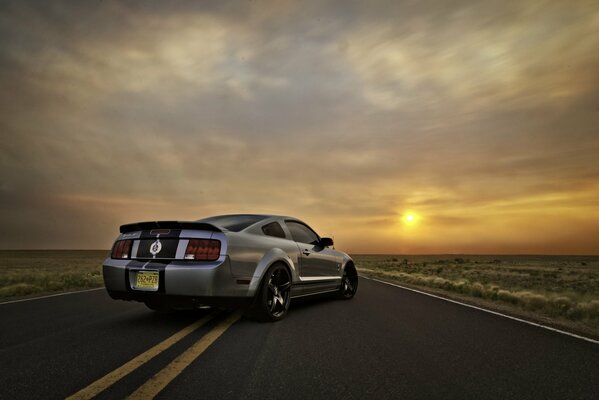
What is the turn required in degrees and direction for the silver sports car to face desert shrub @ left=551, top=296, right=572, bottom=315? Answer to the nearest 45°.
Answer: approximately 45° to its right

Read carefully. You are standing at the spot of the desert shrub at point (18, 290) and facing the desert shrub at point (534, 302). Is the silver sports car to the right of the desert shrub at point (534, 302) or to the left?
right

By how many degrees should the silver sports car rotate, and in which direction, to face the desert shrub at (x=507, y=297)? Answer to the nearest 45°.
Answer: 0° — it already faces it

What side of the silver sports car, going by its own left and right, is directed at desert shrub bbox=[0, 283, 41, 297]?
left

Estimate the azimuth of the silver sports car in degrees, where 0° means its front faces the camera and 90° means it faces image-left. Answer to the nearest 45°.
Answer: approximately 225°
